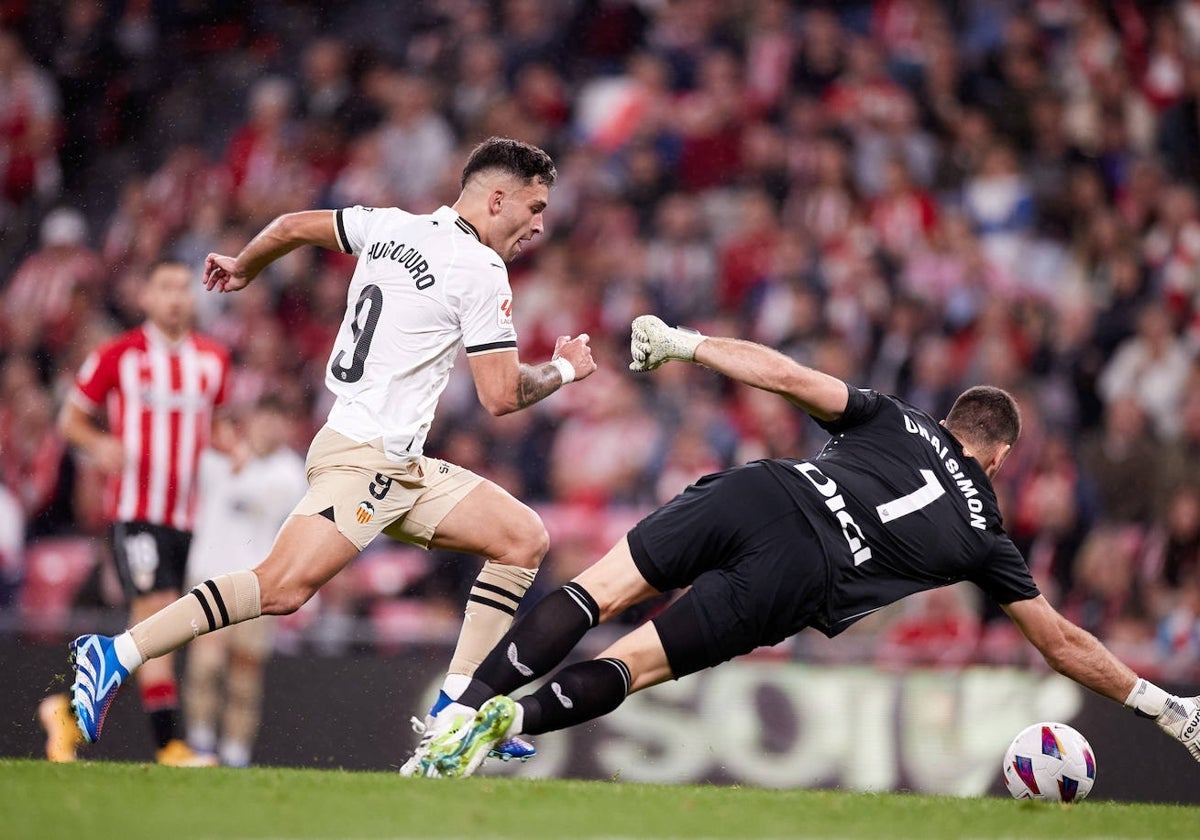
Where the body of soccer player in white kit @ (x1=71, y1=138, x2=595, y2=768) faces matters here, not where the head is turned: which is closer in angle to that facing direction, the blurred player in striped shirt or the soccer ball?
the soccer ball

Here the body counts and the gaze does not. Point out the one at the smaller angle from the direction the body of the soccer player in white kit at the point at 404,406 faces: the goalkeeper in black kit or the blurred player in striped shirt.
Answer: the goalkeeper in black kit

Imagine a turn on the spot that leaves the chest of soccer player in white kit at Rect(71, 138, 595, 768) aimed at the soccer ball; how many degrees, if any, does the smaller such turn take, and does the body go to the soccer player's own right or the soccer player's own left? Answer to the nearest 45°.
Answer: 0° — they already face it

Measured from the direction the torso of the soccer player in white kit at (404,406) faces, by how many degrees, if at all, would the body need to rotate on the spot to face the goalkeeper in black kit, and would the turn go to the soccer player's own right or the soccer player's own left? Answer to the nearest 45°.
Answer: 0° — they already face them

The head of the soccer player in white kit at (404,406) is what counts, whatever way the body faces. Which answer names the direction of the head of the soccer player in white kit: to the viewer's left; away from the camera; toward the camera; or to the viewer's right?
to the viewer's right

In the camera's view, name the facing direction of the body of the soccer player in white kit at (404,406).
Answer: to the viewer's right
